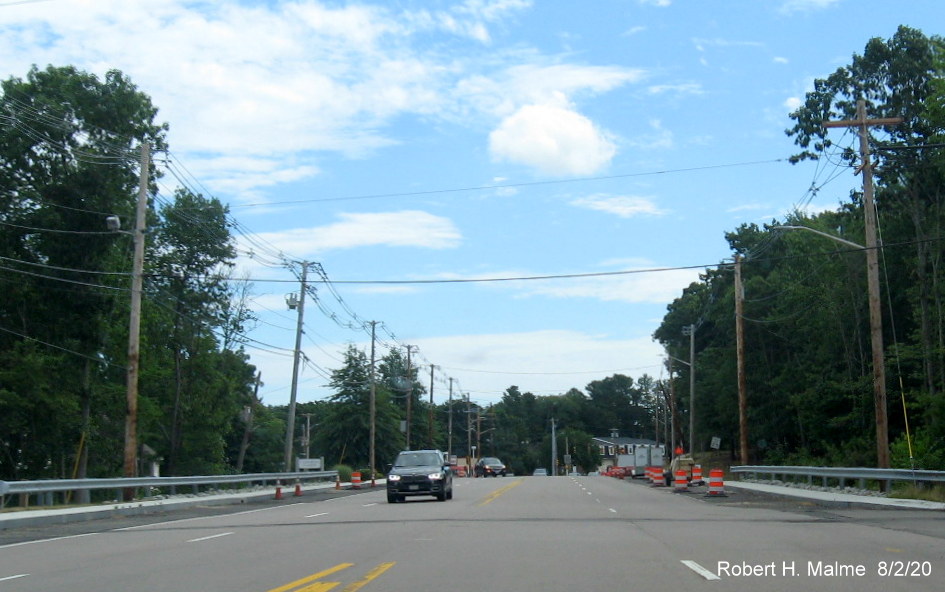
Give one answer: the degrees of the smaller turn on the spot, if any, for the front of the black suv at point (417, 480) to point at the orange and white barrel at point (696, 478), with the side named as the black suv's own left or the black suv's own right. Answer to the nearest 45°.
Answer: approximately 135° to the black suv's own left

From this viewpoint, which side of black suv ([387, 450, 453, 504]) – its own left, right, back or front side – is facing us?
front

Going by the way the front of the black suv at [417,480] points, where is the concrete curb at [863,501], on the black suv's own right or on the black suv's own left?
on the black suv's own left

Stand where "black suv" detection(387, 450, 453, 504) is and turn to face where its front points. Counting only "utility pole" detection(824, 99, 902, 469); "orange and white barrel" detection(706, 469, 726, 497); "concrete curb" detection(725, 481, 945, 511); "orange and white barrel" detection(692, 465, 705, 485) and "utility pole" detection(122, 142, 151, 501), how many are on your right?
1

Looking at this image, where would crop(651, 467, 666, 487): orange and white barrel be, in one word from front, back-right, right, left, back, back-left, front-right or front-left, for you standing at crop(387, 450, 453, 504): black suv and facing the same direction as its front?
back-left

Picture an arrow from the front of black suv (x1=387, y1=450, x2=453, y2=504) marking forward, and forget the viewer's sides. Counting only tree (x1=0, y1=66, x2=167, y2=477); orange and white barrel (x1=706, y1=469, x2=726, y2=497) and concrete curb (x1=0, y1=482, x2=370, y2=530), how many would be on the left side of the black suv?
1

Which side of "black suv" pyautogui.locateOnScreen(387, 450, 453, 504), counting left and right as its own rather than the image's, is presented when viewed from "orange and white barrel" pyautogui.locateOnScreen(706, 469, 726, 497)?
left

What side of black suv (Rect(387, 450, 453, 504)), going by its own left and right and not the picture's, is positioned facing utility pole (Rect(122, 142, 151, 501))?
right

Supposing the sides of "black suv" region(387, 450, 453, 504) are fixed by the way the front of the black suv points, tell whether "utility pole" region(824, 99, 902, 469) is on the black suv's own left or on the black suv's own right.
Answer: on the black suv's own left

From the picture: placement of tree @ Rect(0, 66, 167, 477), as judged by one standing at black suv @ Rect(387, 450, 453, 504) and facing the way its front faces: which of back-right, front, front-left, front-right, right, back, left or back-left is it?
back-right

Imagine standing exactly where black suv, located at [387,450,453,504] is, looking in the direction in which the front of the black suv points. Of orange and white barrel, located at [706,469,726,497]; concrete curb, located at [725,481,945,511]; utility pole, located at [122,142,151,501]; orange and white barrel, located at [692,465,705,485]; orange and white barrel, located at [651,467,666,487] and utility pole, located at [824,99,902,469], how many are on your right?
1

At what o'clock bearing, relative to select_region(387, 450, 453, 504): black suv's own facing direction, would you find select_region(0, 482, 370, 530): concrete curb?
The concrete curb is roughly at 2 o'clock from the black suv.
